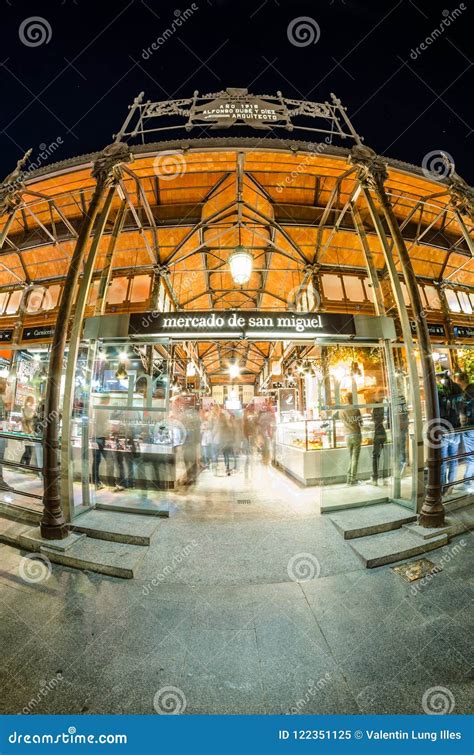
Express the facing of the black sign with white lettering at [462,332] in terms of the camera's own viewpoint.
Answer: facing the viewer

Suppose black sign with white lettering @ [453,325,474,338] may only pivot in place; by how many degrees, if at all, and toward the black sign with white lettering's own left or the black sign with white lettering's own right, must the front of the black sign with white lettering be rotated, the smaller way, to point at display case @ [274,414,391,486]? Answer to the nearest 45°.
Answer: approximately 90° to the black sign with white lettering's own right

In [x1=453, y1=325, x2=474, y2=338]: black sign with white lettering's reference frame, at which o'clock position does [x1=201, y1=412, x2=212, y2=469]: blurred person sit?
The blurred person is roughly at 3 o'clock from the black sign with white lettering.

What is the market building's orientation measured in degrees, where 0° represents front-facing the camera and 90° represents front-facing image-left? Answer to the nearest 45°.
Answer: approximately 0°
